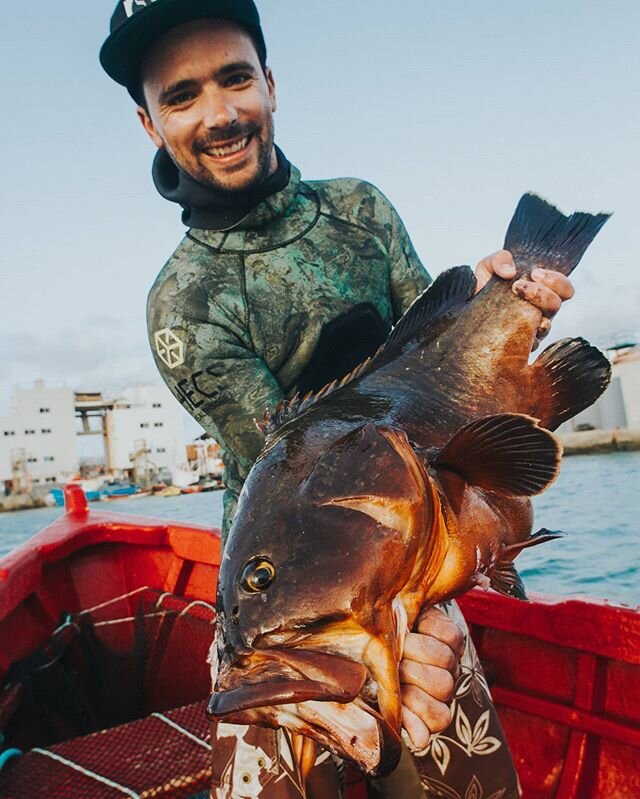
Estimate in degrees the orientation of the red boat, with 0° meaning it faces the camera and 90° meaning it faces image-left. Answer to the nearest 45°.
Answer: approximately 135°

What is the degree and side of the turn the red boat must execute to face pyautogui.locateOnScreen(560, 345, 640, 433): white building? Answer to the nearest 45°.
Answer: approximately 90° to its right
